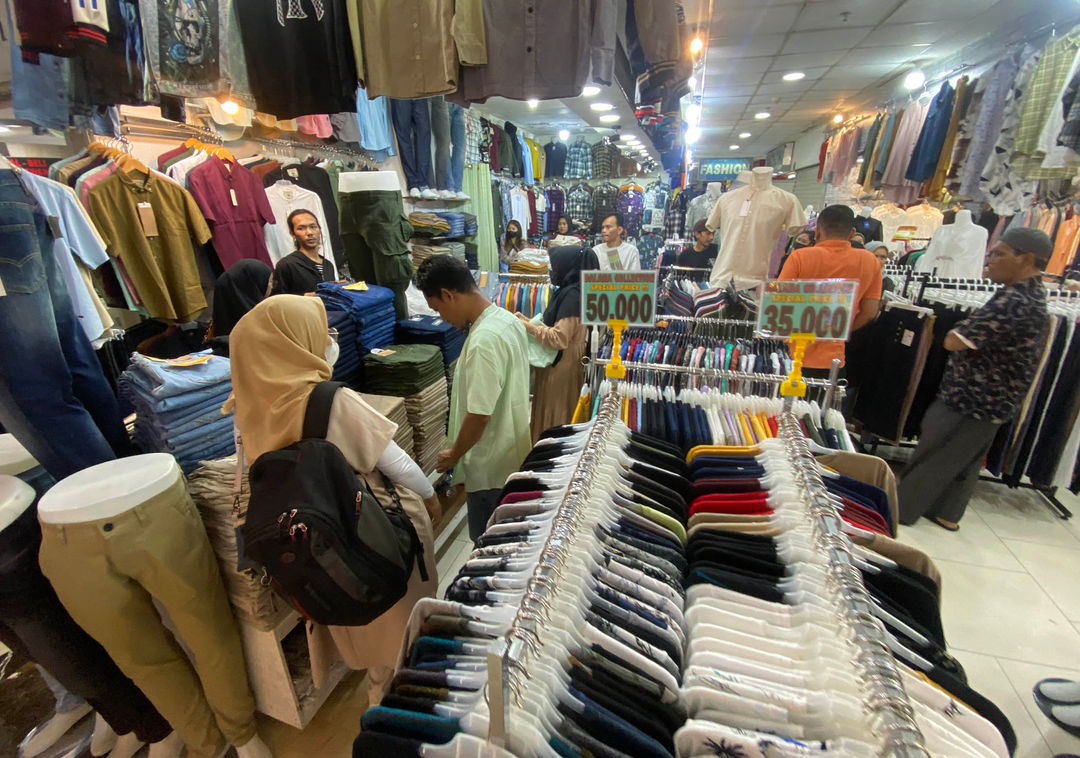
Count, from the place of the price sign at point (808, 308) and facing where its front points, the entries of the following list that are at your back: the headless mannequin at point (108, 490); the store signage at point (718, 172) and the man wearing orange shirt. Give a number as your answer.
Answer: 2

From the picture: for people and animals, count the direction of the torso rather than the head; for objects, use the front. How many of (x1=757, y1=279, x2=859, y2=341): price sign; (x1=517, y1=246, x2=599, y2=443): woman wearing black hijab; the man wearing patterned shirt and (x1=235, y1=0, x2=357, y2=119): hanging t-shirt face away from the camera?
0

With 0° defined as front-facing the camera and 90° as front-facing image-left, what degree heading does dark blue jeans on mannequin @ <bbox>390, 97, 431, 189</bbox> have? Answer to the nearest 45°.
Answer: approximately 0°

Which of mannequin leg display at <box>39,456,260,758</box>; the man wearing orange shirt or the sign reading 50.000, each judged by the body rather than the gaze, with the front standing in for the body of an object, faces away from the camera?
the man wearing orange shirt

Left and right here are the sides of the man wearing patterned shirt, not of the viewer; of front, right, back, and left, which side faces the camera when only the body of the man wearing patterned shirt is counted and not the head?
left

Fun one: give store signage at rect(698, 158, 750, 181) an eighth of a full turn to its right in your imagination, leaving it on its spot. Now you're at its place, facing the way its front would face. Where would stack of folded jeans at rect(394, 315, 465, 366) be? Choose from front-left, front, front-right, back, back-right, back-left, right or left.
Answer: front-left

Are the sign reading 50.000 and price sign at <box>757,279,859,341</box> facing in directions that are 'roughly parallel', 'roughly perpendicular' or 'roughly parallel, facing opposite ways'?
roughly parallel

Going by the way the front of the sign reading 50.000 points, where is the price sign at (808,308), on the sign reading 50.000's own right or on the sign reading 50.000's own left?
on the sign reading 50.000's own left

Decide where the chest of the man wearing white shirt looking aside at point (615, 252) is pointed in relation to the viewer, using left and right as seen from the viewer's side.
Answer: facing the viewer and to the left of the viewer

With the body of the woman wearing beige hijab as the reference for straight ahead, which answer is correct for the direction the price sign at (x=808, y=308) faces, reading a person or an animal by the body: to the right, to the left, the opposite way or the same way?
the opposite way

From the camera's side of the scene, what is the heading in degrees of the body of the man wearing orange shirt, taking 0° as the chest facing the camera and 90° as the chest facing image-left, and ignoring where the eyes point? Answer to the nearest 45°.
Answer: approximately 180°

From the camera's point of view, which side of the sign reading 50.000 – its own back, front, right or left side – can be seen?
front

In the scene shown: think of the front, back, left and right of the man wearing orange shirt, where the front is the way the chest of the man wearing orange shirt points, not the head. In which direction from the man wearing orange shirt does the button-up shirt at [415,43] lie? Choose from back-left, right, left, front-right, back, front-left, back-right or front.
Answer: back-left

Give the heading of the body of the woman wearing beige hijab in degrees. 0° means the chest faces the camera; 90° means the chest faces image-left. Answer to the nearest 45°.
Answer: approximately 225°

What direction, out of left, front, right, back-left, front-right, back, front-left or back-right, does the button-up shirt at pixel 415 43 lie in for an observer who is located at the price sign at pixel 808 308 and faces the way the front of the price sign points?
right

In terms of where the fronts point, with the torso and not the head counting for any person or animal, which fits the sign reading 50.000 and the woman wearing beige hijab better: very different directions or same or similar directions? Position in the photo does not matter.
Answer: very different directions

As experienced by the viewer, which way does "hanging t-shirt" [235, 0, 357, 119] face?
facing the viewer
